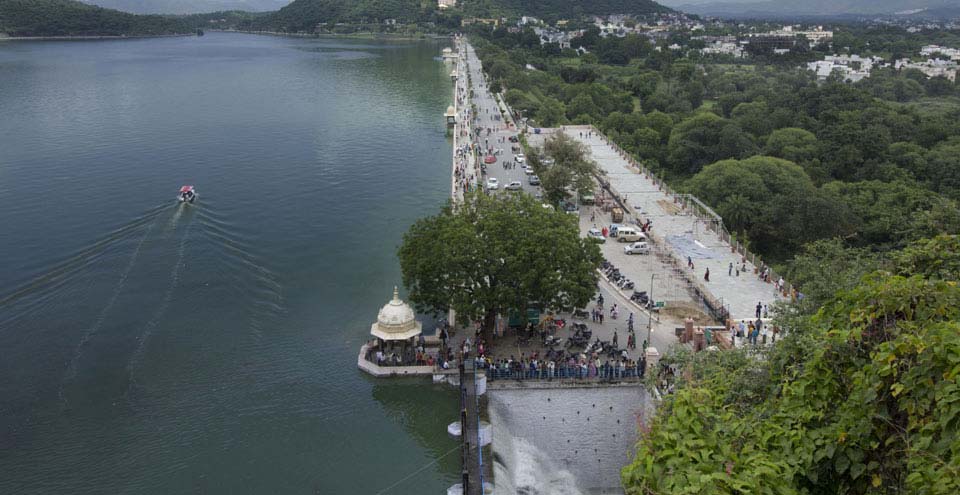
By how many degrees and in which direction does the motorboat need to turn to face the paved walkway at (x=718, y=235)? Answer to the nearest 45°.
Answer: approximately 135° to its right

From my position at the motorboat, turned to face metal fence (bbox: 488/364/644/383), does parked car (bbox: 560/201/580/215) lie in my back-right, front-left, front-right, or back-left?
front-left

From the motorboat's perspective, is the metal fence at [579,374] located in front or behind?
behind

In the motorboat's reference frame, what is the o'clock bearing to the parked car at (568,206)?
The parked car is roughly at 4 o'clock from the motorboat.

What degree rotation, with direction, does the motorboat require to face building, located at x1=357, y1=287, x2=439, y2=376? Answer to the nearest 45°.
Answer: approximately 180°

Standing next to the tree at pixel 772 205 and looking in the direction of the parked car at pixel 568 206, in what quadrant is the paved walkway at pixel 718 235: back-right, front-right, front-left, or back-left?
front-left

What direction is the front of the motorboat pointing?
away from the camera

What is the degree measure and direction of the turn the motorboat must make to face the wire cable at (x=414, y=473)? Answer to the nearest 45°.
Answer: approximately 180°

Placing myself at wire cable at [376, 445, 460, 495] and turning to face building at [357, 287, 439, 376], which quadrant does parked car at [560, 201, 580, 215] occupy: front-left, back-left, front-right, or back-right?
front-right
